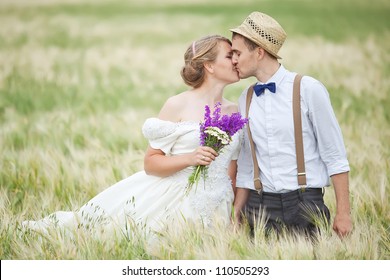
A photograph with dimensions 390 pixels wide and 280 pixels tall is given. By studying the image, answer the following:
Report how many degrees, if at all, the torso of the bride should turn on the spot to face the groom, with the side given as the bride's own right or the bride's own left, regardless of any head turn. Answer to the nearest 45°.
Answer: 0° — they already face them

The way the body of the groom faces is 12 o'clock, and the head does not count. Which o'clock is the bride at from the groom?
The bride is roughly at 2 o'clock from the groom.

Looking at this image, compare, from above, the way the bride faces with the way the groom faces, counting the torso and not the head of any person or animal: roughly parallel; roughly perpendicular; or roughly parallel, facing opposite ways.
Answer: roughly perpendicular

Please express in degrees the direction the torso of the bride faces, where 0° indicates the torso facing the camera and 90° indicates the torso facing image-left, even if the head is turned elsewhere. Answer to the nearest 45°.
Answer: approximately 315°

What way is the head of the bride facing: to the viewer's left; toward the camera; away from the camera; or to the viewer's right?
to the viewer's right
